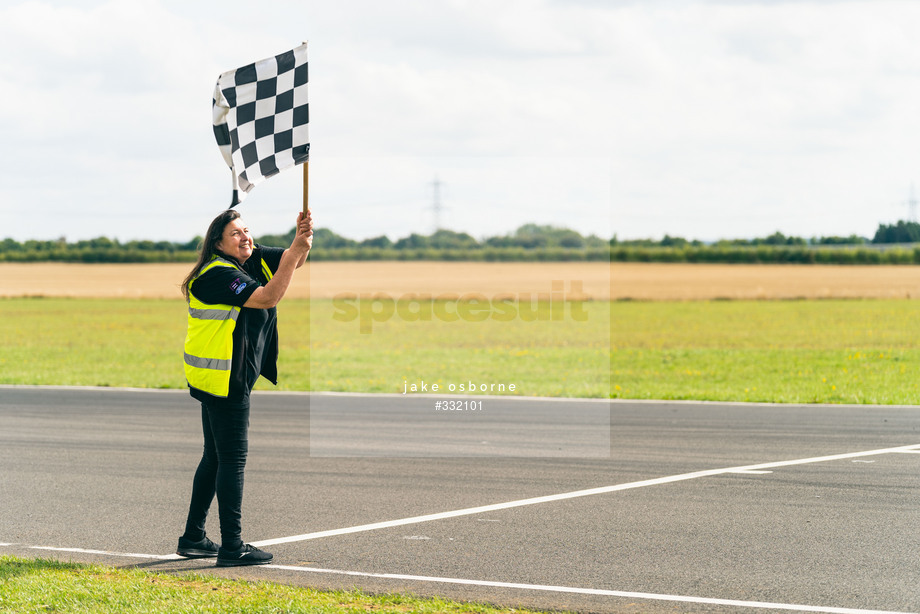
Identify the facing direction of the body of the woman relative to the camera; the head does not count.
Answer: to the viewer's right

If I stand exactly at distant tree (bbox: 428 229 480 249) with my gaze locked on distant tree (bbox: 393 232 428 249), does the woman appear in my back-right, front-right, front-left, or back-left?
back-left

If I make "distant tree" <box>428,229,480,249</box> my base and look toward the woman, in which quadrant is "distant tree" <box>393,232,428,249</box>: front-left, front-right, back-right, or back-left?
back-right

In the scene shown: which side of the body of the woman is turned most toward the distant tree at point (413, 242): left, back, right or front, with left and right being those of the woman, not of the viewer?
left

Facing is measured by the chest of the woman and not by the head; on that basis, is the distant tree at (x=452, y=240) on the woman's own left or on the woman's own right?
on the woman's own left
